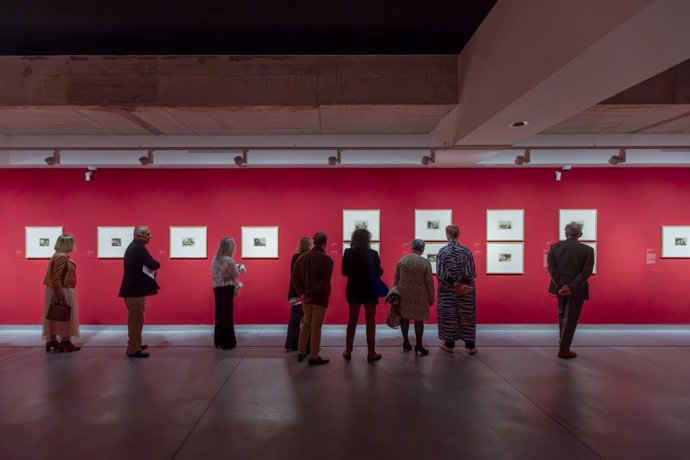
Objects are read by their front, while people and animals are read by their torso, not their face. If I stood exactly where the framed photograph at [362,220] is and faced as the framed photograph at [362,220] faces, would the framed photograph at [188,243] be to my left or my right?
on my right

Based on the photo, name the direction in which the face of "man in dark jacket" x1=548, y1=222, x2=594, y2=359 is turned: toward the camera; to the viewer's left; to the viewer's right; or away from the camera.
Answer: away from the camera

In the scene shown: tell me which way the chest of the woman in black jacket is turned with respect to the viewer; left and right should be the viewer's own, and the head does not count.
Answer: facing away from the viewer

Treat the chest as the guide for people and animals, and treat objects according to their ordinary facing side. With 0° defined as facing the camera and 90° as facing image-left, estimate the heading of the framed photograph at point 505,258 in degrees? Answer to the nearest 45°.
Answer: approximately 0°

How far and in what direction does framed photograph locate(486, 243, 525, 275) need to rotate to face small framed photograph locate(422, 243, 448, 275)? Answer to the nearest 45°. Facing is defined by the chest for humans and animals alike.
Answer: approximately 90° to its right

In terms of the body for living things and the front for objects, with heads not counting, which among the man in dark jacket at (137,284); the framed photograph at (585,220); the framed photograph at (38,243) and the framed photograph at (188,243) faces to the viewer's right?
the man in dark jacket

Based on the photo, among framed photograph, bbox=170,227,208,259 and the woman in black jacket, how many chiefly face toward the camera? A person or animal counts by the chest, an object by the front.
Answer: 1

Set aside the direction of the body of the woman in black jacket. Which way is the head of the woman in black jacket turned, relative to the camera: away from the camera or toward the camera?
away from the camera

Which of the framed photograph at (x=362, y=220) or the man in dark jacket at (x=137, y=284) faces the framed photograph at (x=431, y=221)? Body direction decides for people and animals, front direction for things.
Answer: the man in dark jacket

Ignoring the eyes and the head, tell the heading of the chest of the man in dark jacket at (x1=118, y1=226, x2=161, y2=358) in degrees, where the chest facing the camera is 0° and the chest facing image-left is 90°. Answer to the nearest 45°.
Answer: approximately 270°

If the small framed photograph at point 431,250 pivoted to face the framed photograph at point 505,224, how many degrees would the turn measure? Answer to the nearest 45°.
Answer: approximately 90° to its left
